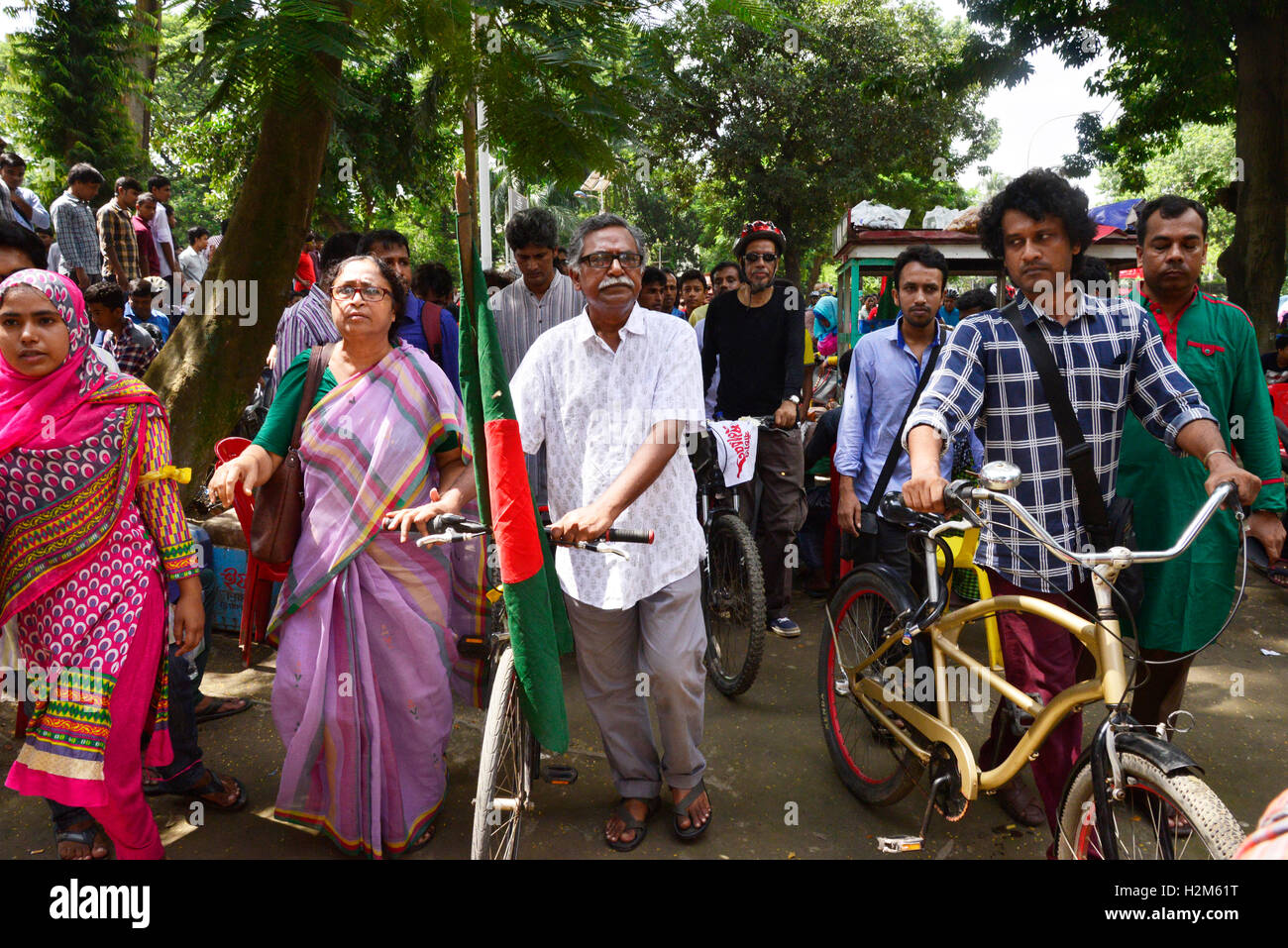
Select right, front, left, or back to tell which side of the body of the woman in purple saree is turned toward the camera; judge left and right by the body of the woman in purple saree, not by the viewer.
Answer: front

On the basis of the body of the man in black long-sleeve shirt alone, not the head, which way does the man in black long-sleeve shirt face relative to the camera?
toward the camera

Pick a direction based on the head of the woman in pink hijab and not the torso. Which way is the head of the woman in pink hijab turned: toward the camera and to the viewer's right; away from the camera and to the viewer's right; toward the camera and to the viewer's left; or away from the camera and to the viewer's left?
toward the camera and to the viewer's left

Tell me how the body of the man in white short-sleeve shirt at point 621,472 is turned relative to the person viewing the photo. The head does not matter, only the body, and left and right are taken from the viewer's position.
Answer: facing the viewer

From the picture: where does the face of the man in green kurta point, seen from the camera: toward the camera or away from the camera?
toward the camera

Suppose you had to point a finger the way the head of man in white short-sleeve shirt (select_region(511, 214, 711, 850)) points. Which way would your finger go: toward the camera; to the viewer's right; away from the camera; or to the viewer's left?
toward the camera

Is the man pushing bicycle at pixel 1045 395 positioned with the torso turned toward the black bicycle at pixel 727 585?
no

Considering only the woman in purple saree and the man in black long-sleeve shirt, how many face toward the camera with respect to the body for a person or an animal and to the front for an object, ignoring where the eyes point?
2

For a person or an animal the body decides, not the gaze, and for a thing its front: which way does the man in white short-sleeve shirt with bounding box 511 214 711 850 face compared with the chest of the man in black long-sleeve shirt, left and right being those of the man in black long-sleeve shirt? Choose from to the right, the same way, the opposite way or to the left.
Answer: the same way

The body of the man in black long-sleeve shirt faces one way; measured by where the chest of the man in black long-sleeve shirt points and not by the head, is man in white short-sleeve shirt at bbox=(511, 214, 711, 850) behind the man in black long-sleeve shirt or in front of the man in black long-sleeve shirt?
in front

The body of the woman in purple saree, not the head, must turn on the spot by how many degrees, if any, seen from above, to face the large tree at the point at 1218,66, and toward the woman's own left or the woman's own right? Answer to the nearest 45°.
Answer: approximately 135° to the woman's own left

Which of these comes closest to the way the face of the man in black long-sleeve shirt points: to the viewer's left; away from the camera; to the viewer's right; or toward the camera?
toward the camera

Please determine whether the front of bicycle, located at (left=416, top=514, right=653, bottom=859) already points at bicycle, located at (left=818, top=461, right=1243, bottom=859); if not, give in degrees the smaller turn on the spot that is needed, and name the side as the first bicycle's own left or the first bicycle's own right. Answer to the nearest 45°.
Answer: approximately 90° to the first bicycle's own left
